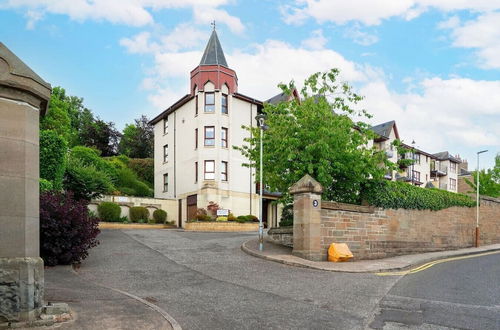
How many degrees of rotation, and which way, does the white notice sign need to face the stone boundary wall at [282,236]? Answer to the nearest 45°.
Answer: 0° — it already faces it

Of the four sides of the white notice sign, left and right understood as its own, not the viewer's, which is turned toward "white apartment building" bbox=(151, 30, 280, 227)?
back

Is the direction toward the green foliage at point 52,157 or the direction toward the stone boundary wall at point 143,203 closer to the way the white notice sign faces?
the green foliage

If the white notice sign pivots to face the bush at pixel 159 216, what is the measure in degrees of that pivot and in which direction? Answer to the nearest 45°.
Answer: approximately 135° to its right

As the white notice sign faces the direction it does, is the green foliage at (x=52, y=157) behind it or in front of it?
in front

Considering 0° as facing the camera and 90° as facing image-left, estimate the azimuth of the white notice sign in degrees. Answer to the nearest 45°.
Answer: approximately 0°

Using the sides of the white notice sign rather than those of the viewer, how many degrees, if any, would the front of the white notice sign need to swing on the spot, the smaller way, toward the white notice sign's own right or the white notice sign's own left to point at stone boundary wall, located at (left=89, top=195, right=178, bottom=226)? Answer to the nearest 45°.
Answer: approximately 135° to the white notice sign's own right
